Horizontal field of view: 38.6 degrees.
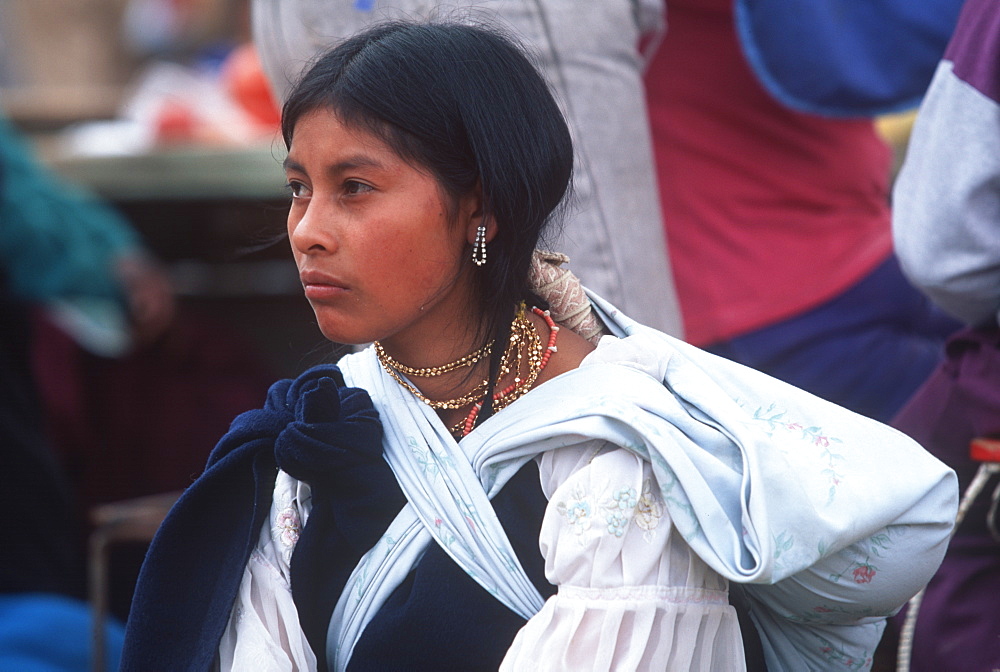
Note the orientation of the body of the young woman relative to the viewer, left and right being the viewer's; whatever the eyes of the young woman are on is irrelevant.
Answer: facing the viewer and to the left of the viewer

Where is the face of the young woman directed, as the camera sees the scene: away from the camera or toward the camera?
toward the camera
